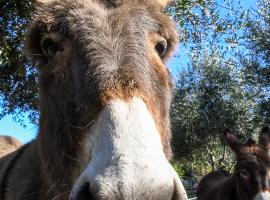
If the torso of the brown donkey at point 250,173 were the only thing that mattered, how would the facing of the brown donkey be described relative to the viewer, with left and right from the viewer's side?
facing the viewer and to the right of the viewer

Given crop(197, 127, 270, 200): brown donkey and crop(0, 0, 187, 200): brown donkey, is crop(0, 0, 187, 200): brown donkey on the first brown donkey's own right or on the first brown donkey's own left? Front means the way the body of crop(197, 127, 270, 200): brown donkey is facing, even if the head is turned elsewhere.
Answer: on the first brown donkey's own right

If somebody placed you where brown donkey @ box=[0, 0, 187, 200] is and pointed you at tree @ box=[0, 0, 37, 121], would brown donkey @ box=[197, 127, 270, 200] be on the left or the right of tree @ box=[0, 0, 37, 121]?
right

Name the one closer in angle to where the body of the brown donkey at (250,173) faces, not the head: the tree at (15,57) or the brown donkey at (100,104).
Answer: the brown donkey

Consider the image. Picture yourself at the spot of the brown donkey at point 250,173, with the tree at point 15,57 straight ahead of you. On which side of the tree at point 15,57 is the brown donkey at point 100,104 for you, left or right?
left
